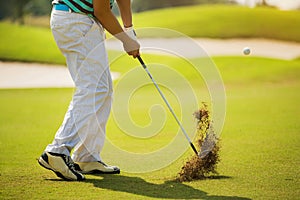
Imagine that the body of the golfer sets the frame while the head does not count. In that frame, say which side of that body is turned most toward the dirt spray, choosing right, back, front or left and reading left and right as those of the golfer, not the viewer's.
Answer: front

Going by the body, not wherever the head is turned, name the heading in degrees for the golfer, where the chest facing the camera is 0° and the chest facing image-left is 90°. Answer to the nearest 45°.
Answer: approximately 270°
